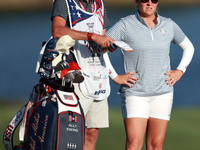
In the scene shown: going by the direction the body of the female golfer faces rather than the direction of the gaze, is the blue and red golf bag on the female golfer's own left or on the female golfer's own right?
on the female golfer's own right

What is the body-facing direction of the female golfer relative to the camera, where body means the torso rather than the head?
toward the camera

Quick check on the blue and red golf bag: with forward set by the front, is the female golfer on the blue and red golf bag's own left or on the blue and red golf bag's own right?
on the blue and red golf bag's own left

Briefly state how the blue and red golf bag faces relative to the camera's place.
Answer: facing the viewer and to the right of the viewer

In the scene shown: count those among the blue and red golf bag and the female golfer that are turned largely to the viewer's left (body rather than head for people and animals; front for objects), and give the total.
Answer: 0
